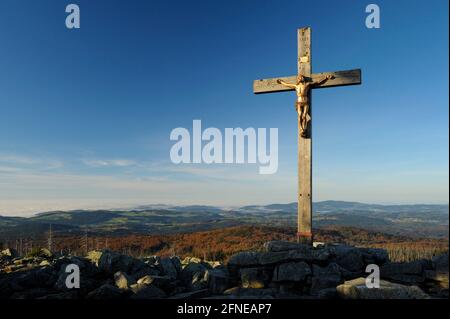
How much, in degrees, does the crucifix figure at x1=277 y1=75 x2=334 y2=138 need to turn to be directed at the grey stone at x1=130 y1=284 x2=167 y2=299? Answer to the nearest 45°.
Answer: approximately 45° to its right

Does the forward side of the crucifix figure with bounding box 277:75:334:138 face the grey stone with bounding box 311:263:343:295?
yes

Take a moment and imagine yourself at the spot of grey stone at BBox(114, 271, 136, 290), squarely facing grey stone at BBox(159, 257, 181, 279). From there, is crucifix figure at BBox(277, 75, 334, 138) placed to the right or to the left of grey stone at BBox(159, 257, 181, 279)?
right

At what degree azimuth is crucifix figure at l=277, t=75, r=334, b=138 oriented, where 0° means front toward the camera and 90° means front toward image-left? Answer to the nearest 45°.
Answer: approximately 0°
